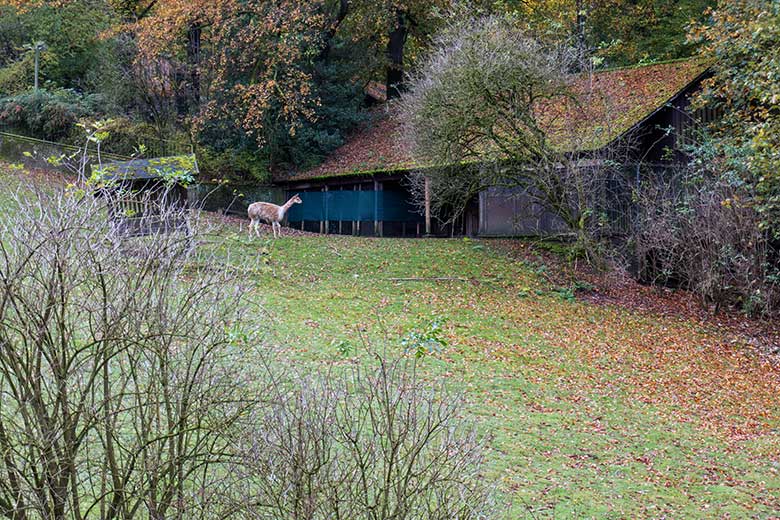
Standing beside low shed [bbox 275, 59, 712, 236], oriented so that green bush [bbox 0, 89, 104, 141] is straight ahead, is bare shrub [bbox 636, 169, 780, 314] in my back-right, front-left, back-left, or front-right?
back-left

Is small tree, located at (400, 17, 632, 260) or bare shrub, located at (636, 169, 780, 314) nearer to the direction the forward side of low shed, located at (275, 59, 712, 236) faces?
the small tree

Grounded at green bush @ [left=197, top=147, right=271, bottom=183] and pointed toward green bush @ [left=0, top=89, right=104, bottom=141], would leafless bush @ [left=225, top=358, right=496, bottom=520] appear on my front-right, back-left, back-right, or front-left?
back-left

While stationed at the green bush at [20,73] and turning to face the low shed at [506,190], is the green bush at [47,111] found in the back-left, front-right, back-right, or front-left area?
front-right

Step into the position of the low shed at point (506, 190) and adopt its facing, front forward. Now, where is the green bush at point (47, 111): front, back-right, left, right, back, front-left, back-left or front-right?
right

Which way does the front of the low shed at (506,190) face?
toward the camera

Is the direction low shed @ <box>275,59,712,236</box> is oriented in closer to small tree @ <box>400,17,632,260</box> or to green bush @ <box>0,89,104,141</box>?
the small tree

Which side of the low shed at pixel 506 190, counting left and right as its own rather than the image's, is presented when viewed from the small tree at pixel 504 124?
front

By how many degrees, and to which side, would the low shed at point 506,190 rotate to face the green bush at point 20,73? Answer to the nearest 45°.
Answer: approximately 90° to its right

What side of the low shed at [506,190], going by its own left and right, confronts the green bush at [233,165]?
right

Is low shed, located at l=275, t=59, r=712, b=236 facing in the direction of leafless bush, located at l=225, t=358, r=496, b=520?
yes

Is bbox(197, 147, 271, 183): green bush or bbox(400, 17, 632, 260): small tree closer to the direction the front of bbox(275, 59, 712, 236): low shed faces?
the small tree
